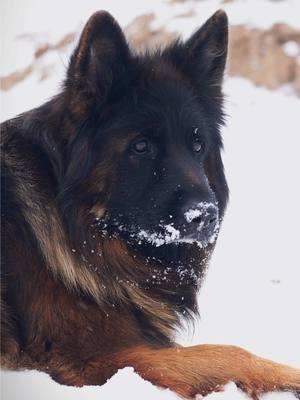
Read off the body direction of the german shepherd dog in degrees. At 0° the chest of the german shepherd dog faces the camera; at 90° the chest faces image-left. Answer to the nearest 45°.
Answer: approximately 315°
